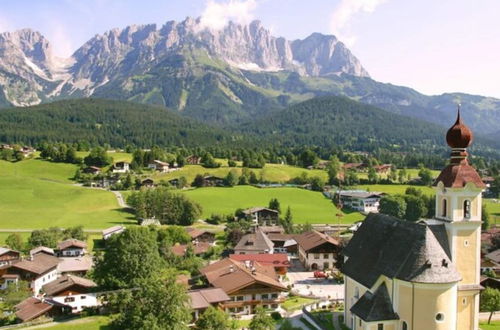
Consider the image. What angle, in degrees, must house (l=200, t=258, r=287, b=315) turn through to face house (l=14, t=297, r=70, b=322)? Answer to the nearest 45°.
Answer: approximately 135° to its right

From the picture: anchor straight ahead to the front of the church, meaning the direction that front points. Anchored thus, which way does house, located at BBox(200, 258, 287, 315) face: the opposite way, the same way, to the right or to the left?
the opposite way

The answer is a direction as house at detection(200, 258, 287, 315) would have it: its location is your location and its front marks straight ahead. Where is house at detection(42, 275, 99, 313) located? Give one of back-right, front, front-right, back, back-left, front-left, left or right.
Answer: back-right

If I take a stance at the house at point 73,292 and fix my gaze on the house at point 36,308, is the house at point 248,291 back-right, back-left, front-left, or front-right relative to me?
back-left
